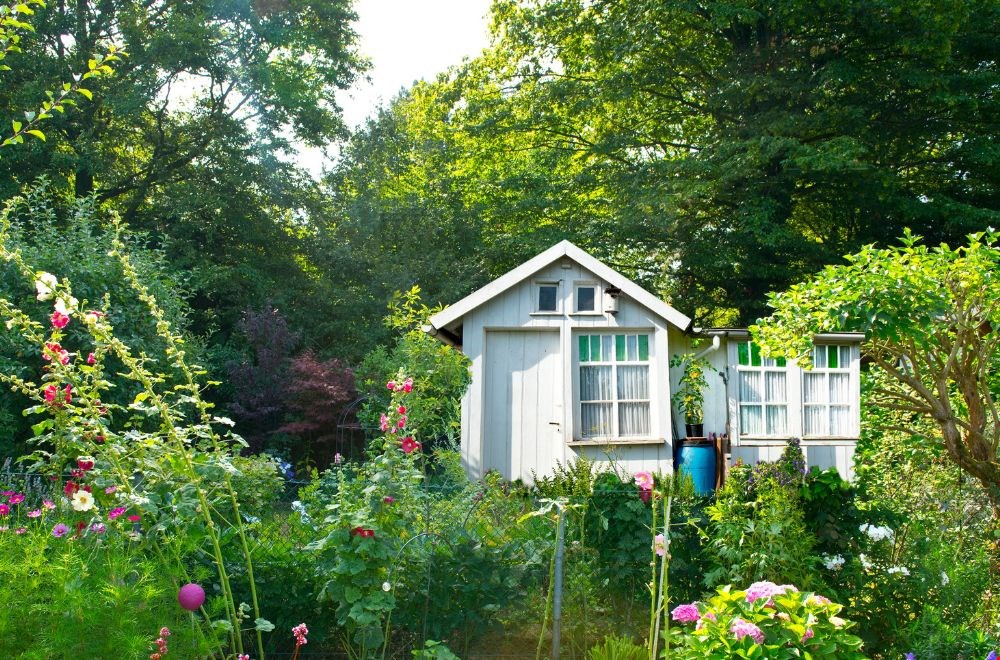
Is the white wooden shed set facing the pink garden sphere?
yes

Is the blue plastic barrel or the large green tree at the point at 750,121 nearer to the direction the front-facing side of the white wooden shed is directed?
the blue plastic barrel

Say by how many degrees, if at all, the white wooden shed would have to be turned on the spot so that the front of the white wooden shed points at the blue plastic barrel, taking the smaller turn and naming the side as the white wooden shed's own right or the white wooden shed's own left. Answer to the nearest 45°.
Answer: approximately 90° to the white wooden shed's own left

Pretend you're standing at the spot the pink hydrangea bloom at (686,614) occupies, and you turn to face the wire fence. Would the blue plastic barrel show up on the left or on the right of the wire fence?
right

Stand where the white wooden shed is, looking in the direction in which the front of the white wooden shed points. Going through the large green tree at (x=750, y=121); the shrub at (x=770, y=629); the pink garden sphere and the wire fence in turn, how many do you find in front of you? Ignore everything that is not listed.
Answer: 3

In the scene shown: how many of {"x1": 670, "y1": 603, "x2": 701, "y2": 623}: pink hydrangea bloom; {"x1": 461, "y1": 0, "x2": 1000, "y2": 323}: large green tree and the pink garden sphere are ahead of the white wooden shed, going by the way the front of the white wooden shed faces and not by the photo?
2

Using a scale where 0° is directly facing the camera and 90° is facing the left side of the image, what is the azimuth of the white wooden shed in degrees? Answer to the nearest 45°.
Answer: approximately 0°

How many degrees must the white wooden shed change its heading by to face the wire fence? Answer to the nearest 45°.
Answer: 0° — it already faces it

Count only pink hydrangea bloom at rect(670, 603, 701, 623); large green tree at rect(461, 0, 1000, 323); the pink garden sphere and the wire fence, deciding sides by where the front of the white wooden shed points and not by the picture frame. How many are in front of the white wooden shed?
3

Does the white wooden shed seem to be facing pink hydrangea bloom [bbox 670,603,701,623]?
yes
